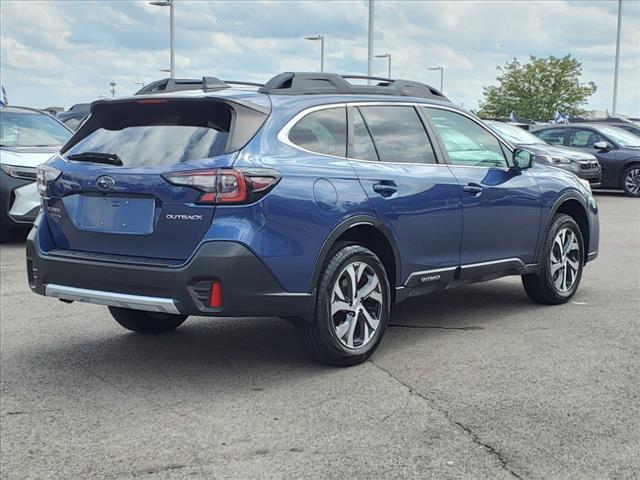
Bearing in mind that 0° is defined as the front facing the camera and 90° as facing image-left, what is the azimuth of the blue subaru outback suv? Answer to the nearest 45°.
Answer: approximately 225°

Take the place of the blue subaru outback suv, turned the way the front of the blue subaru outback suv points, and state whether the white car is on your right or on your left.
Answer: on your left

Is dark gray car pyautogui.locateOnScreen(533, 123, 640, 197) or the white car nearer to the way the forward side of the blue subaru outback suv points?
the dark gray car

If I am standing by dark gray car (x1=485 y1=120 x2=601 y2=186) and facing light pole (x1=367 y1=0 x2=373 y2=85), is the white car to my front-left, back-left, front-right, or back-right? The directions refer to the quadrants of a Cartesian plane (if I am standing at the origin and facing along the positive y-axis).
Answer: back-left

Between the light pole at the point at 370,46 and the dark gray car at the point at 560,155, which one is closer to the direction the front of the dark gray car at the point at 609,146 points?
the dark gray car

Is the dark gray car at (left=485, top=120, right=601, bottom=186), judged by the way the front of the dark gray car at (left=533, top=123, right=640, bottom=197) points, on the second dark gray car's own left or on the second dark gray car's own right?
on the second dark gray car's own right
